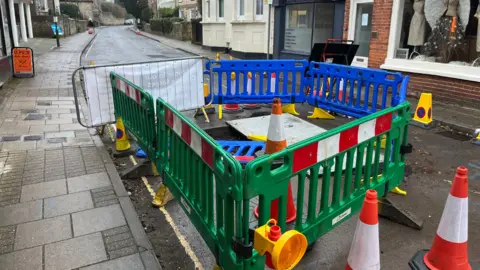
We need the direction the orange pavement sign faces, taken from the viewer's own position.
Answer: facing the viewer

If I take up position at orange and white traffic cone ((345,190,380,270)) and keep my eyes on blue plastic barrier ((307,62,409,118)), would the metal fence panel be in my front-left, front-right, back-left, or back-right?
front-left

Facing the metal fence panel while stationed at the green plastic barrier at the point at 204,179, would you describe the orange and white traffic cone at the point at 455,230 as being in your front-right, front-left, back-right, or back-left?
back-right

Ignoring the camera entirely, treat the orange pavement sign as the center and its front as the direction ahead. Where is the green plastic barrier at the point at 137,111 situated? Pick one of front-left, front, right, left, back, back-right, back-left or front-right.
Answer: front

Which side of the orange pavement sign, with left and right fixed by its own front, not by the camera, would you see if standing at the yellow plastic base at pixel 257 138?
front

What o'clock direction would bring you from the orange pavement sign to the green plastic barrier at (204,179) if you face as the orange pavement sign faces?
The green plastic barrier is roughly at 12 o'clock from the orange pavement sign.

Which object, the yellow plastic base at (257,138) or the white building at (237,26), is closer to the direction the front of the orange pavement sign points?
the yellow plastic base

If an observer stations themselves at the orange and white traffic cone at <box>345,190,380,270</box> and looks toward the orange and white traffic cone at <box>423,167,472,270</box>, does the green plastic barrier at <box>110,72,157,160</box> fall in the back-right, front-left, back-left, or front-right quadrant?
back-left

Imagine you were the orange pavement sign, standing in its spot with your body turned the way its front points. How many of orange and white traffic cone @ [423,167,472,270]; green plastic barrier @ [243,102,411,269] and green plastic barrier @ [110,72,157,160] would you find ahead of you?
3

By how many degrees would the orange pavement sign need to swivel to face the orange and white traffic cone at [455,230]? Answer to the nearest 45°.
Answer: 0° — it already faces it

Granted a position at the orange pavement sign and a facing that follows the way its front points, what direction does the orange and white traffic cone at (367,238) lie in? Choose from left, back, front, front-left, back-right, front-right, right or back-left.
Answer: front

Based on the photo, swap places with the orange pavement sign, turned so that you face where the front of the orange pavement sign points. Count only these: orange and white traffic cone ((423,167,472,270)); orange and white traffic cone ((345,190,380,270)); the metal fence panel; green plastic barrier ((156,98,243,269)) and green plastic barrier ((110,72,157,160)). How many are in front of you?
5

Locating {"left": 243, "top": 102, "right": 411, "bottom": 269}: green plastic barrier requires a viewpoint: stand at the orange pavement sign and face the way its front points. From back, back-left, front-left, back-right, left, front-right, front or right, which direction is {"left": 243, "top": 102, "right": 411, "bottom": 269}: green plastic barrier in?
front

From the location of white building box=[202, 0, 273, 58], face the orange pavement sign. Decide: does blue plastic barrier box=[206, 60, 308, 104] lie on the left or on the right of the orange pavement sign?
left

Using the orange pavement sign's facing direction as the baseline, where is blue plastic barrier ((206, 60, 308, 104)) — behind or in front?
in front
